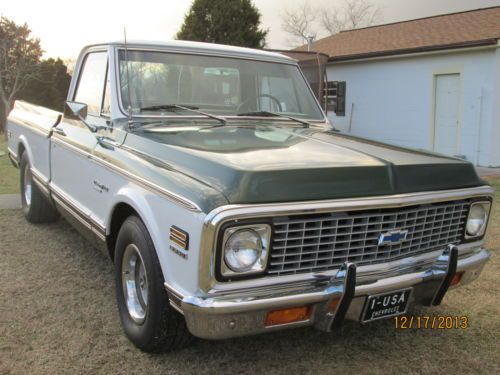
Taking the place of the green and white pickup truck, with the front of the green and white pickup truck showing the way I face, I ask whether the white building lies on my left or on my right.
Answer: on my left

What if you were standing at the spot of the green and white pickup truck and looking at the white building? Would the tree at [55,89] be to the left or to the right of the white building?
left

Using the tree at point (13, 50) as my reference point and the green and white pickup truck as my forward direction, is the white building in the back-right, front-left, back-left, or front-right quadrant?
front-left

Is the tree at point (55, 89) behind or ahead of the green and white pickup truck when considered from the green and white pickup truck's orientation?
behind

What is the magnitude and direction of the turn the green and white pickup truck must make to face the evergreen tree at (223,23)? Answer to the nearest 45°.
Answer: approximately 135° to its left

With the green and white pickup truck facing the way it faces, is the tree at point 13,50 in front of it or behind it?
behind
